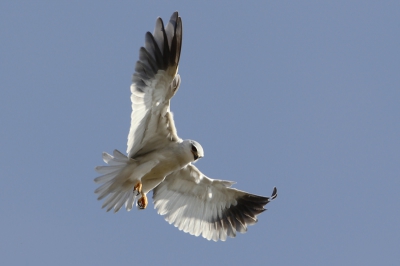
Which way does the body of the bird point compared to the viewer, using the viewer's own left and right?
facing to the right of the viewer
